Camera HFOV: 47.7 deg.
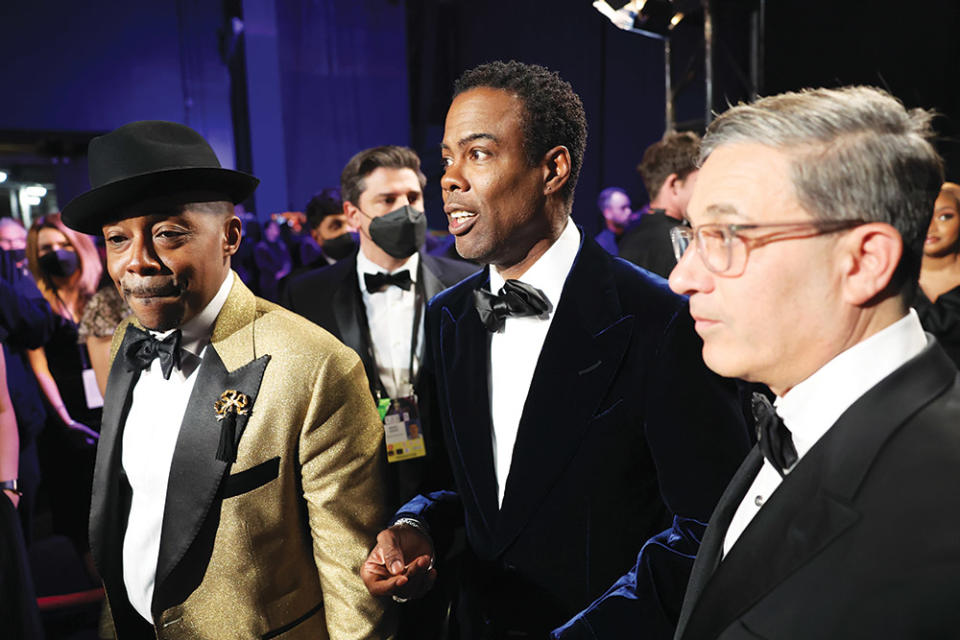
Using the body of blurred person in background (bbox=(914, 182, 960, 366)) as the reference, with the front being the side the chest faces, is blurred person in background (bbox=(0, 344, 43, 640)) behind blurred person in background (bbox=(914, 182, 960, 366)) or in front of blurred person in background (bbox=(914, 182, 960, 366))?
in front

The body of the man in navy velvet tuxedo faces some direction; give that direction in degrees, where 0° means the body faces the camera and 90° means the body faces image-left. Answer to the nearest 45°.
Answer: approximately 45°

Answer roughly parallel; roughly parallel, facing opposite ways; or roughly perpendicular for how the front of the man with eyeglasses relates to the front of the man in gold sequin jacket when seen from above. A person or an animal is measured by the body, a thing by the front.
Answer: roughly perpendicular

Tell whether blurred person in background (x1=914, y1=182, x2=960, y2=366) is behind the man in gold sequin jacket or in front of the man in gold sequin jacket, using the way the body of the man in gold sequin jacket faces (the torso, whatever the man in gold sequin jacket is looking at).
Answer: behind

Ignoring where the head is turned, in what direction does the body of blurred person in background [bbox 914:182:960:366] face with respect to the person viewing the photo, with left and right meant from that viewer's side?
facing the viewer and to the left of the viewer

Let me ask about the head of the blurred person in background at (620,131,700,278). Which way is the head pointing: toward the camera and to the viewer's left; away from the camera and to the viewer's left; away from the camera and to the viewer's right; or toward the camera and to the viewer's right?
away from the camera and to the viewer's right

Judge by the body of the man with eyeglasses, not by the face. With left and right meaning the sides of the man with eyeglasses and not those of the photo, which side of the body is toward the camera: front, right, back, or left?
left

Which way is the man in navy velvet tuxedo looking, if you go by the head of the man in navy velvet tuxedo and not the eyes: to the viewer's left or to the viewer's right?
to the viewer's left

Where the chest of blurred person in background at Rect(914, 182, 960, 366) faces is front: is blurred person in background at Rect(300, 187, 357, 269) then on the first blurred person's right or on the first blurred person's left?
on the first blurred person's right

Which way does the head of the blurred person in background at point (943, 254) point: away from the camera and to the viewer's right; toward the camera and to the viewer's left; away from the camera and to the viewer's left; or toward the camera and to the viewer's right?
toward the camera and to the viewer's left

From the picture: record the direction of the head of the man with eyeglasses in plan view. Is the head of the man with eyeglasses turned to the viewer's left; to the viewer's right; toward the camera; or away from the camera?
to the viewer's left

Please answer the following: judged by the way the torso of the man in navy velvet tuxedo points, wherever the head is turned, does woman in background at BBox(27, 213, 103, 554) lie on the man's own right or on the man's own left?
on the man's own right

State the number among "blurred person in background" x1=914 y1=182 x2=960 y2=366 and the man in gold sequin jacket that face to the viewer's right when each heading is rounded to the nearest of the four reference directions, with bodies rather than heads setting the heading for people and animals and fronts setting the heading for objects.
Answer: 0
